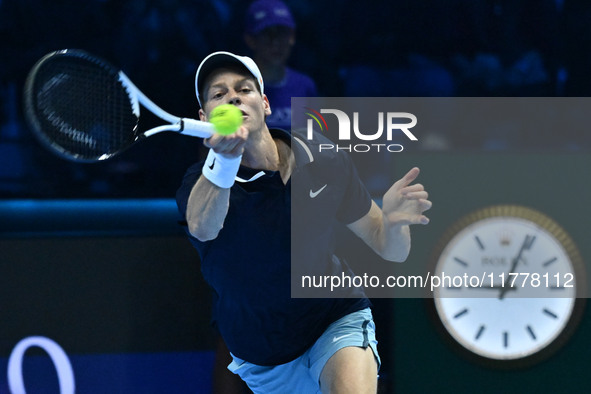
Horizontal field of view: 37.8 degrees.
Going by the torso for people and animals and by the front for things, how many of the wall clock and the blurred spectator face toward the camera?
2

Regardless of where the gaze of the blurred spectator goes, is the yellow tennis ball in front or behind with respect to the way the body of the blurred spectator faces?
in front

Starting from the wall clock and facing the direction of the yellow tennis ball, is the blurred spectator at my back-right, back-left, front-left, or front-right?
front-right

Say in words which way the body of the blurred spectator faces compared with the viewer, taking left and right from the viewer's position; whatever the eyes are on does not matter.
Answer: facing the viewer

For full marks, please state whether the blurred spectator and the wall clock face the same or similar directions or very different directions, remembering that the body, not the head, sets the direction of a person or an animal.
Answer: same or similar directions

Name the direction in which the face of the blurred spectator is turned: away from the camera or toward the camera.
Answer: toward the camera

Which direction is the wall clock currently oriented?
toward the camera

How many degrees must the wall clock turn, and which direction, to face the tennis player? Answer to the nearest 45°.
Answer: approximately 45° to its right
